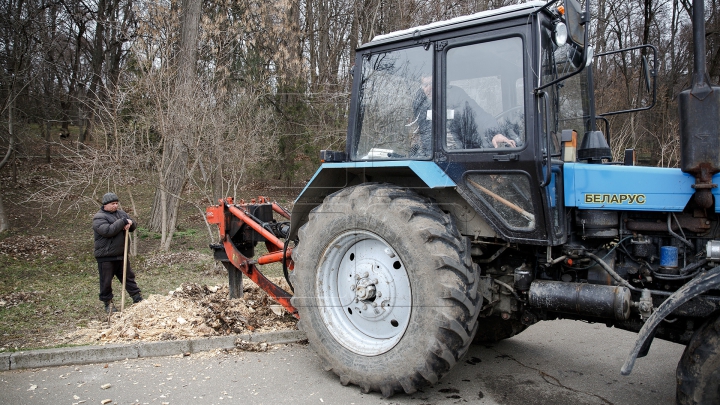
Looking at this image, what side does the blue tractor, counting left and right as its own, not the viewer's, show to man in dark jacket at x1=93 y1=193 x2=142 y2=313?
back

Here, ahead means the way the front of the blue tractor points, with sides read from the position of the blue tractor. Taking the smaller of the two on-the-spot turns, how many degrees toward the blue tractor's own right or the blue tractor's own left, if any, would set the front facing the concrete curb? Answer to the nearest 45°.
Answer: approximately 135° to the blue tractor's own right

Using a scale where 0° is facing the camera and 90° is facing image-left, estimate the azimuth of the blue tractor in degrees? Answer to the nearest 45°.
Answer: approximately 315°

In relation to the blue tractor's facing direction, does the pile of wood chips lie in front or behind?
behind
